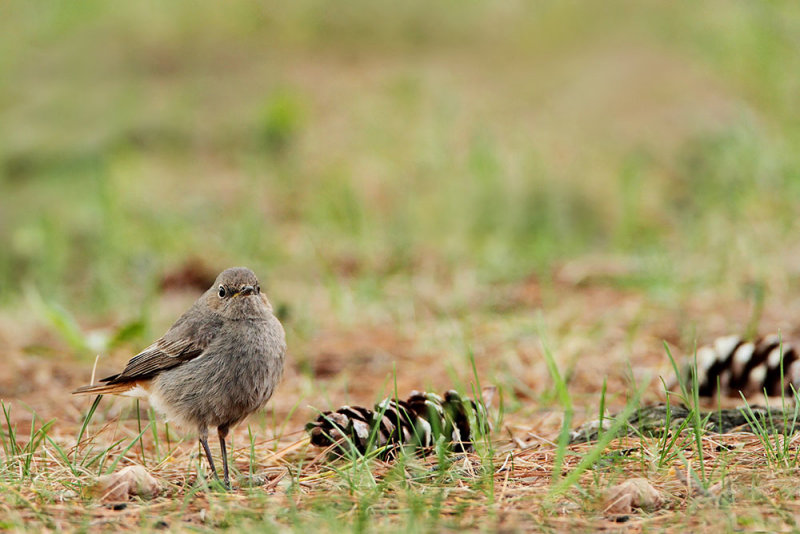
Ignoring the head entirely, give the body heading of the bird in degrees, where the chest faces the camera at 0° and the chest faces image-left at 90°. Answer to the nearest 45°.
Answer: approximately 315°

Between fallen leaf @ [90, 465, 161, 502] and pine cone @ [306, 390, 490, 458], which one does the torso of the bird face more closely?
the pine cone

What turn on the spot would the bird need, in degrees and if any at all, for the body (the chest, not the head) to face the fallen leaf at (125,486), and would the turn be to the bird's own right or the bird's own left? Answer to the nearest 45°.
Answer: approximately 90° to the bird's own right

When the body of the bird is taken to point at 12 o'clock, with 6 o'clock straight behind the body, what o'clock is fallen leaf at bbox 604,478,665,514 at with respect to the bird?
The fallen leaf is roughly at 12 o'clock from the bird.

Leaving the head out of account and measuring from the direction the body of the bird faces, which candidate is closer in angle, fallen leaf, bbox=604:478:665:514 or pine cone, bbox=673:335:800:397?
the fallen leaf
